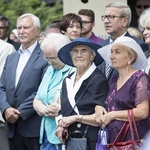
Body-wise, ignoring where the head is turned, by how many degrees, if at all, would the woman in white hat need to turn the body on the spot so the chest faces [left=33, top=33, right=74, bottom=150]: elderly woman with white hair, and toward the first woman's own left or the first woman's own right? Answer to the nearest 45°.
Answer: approximately 90° to the first woman's own right

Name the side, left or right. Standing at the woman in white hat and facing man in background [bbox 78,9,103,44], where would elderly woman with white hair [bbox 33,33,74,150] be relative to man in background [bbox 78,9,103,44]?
left

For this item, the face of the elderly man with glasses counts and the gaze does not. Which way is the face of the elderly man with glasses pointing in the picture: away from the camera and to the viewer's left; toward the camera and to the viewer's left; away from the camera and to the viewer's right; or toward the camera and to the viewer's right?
toward the camera and to the viewer's left

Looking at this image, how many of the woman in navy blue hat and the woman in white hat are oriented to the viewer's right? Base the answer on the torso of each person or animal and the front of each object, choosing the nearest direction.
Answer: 0

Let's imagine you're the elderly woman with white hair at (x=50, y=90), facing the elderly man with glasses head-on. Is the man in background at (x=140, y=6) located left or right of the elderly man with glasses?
left

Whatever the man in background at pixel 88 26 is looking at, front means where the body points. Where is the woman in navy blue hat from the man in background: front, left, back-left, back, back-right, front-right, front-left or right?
front-left

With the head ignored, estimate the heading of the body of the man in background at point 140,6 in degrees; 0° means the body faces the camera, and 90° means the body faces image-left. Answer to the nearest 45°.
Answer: approximately 0°

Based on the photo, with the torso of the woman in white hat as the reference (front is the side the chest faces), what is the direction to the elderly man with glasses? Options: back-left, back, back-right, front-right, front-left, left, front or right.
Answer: back-right

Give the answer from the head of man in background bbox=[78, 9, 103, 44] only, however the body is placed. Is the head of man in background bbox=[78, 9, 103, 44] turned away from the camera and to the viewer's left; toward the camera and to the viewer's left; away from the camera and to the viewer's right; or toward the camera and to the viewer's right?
toward the camera and to the viewer's left

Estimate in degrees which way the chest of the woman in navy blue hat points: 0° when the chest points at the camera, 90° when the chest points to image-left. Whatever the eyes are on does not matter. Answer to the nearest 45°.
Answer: approximately 45°
